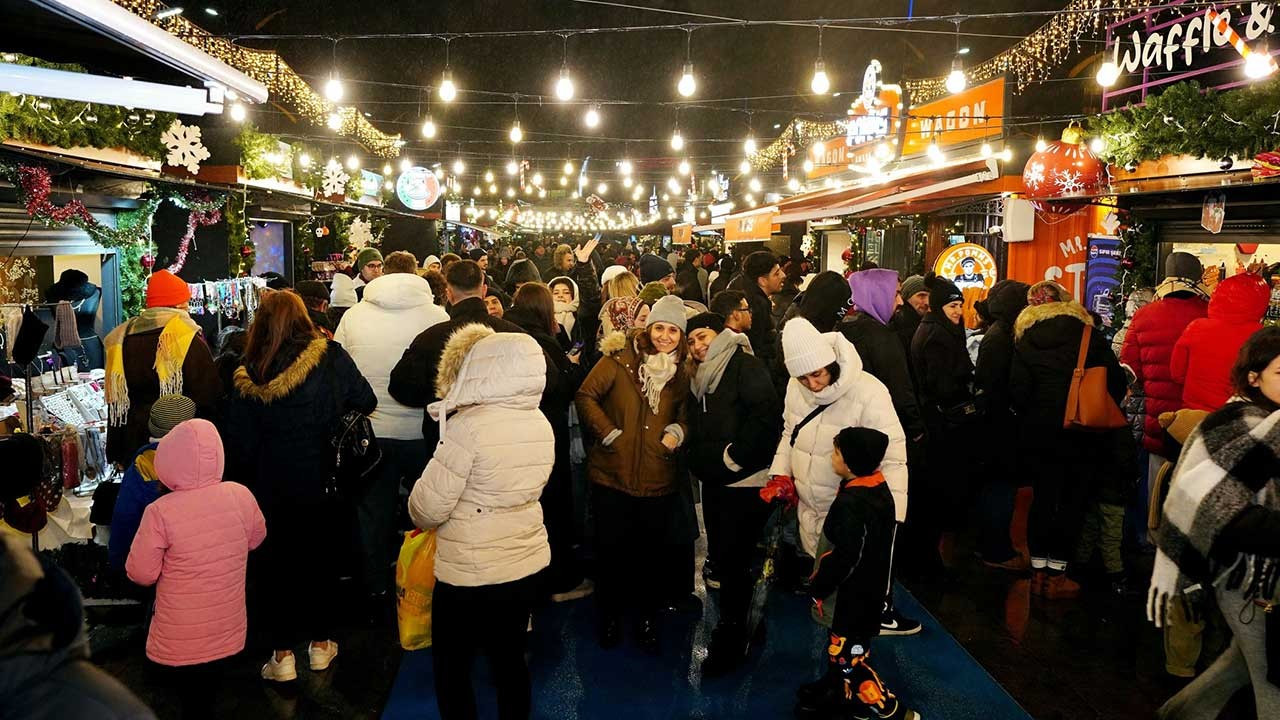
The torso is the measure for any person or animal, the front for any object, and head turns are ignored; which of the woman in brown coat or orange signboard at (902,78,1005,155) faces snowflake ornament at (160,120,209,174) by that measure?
the orange signboard

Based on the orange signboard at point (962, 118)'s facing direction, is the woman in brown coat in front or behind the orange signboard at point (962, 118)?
in front

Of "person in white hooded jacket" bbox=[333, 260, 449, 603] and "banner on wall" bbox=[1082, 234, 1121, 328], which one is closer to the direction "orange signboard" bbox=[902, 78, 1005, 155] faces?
the person in white hooded jacket

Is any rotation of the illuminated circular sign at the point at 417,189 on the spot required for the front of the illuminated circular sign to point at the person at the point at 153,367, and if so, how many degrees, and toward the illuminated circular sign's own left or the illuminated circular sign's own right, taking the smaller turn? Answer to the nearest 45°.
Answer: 0° — it already faces them

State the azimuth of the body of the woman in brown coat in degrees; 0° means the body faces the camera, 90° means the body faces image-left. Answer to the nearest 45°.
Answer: approximately 0°

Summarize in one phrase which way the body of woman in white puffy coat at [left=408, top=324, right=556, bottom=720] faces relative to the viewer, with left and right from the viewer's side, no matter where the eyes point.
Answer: facing away from the viewer and to the left of the viewer

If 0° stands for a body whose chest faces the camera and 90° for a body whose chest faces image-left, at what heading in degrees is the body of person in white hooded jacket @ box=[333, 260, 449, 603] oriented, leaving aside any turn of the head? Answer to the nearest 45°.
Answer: approximately 180°

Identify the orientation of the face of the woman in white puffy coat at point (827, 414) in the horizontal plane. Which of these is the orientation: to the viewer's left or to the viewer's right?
to the viewer's left

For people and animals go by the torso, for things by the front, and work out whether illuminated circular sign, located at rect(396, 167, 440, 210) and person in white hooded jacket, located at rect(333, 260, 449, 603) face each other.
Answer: yes

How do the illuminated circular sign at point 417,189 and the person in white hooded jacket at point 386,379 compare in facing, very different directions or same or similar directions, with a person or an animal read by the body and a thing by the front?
very different directions

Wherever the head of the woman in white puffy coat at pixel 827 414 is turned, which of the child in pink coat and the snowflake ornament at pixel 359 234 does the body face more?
the child in pink coat
